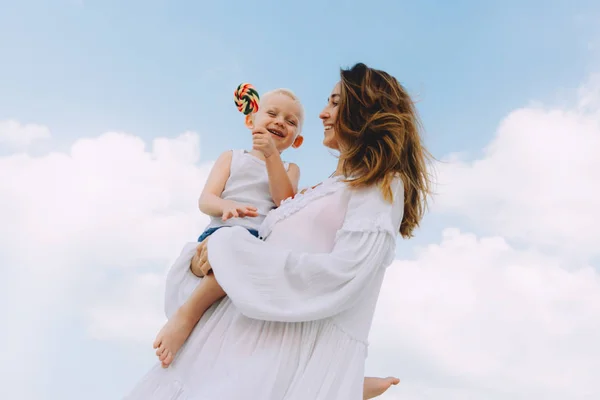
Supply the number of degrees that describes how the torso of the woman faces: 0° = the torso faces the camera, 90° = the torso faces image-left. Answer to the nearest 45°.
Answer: approximately 90°

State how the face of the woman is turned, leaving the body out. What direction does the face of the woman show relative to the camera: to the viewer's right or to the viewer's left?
to the viewer's left

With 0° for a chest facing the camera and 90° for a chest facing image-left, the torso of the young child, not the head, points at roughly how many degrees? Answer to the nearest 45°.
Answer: approximately 0°
